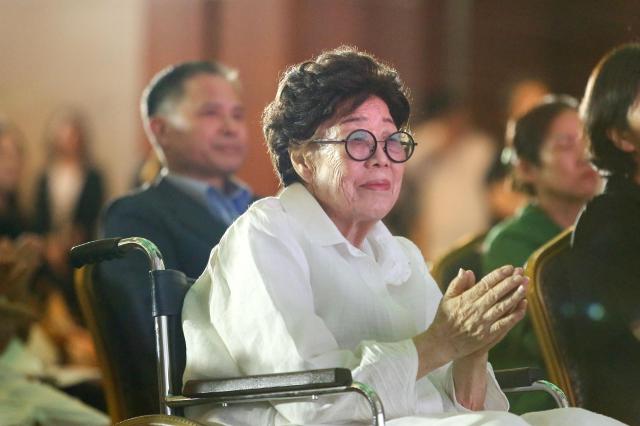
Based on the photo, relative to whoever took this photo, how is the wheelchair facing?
facing the viewer and to the right of the viewer

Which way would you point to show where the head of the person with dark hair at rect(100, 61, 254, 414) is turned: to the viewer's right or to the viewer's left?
to the viewer's right

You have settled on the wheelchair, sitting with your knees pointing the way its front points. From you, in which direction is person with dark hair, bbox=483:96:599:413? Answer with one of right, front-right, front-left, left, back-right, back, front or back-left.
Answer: left

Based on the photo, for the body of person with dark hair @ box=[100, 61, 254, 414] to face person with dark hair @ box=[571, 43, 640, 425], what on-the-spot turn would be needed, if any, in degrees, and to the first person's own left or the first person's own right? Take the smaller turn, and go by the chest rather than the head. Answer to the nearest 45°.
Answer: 0° — they already face them

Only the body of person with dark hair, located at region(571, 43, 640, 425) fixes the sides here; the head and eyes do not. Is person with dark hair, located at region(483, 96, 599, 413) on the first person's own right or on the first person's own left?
on the first person's own left

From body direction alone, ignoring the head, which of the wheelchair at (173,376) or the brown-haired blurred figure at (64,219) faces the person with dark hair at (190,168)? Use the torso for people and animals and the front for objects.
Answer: the brown-haired blurred figure

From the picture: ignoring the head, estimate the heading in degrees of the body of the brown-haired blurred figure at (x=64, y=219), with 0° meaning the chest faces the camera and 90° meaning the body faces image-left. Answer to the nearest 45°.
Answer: approximately 0°

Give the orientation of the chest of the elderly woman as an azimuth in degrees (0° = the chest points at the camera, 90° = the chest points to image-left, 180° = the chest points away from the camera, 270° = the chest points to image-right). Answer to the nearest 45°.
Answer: approximately 315°

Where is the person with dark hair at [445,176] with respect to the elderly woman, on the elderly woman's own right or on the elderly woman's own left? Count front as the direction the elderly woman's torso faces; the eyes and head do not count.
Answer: on the elderly woman's own left
